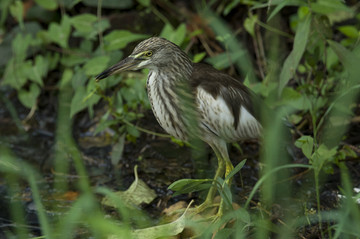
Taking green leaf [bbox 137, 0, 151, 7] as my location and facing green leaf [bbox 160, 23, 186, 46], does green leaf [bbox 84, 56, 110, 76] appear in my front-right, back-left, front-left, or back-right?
front-right

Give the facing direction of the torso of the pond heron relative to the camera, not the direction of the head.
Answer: to the viewer's left

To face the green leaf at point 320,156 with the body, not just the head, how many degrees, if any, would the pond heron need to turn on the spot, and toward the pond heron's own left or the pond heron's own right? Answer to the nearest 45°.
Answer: approximately 135° to the pond heron's own left

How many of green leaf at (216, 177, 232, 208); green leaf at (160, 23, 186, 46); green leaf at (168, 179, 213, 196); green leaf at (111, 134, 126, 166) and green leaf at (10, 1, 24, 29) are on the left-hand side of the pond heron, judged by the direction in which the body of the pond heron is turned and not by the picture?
2

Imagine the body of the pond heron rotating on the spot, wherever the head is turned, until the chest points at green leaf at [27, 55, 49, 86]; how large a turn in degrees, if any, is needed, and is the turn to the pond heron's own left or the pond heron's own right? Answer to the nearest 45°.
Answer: approximately 45° to the pond heron's own right

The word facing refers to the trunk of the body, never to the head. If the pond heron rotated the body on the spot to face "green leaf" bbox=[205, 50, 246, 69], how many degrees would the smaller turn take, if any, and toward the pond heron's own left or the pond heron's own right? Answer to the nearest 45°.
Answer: approximately 90° to the pond heron's own right

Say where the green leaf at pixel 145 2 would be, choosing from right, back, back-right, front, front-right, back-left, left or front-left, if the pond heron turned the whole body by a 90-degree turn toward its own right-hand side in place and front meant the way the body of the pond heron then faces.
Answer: front

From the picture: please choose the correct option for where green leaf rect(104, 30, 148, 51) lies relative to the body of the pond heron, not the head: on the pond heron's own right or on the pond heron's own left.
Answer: on the pond heron's own right

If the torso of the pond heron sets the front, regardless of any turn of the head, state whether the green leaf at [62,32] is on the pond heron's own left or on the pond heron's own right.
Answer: on the pond heron's own right

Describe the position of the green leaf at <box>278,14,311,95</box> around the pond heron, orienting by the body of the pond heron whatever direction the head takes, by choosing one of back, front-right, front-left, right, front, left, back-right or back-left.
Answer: back

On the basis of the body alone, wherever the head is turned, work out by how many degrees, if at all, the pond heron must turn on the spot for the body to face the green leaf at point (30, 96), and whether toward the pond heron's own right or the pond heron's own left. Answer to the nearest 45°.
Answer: approximately 45° to the pond heron's own right

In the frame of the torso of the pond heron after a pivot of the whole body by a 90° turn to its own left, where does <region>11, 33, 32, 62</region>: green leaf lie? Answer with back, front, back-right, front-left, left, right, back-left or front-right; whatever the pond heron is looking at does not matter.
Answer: back-right

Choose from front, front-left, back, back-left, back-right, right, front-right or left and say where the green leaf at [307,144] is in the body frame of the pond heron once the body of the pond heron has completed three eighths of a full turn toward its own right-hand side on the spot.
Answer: right
